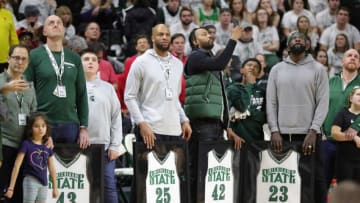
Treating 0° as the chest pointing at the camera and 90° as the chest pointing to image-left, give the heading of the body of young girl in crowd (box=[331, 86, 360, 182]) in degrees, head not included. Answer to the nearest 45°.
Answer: approximately 315°

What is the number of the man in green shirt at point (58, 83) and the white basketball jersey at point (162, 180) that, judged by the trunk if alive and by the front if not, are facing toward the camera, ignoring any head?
2

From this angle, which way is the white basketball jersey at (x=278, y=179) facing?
toward the camera

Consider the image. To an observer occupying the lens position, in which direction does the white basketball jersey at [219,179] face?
facing the viewer

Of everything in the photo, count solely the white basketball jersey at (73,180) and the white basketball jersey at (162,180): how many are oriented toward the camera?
2

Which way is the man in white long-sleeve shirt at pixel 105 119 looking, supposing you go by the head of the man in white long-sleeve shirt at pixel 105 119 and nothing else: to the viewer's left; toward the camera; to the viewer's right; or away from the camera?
toward the camera

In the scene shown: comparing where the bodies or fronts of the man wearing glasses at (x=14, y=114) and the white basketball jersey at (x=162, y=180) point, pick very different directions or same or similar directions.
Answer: same or similar directions

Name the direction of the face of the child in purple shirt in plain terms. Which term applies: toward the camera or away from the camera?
toward the camera

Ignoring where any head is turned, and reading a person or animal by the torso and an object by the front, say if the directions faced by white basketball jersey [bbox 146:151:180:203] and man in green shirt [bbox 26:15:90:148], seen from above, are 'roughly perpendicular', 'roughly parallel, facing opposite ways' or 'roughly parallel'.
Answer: roughly parallel

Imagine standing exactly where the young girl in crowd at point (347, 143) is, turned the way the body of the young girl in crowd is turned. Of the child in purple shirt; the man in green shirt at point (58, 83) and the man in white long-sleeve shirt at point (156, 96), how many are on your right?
3

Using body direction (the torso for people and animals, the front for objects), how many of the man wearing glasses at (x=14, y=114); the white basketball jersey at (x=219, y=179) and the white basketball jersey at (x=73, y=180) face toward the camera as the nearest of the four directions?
3

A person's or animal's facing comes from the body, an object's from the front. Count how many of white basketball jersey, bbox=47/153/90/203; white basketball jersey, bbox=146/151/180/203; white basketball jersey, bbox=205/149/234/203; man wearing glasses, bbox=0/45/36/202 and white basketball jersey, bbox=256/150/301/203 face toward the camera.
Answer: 5
